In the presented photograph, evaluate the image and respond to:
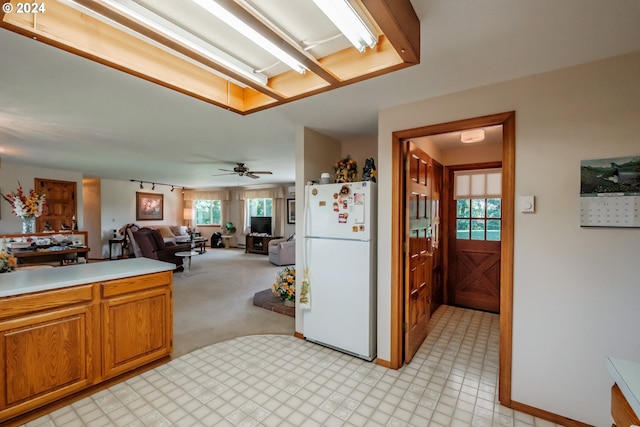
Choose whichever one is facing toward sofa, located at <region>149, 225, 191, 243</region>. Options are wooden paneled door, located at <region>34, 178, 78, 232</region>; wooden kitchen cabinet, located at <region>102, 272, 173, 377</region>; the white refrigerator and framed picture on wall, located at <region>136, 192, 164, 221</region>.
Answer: the framed picture on wall

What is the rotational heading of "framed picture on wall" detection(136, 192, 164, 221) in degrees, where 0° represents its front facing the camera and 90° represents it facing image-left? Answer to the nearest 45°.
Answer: approximately 315°

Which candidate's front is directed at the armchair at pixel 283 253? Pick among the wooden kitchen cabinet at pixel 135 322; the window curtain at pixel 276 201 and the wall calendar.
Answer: the window curtain

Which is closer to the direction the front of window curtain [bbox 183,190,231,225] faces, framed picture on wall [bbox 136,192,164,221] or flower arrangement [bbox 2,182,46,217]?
the flower arrangement

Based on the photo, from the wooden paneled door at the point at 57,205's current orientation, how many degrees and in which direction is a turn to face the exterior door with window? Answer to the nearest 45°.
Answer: approximately 45° to its left

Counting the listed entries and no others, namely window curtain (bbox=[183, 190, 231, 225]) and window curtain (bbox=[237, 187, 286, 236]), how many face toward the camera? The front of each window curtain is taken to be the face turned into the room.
2

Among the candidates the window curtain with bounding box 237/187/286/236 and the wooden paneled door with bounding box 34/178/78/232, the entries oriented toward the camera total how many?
2

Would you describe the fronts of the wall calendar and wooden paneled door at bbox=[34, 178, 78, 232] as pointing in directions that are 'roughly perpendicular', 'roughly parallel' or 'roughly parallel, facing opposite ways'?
roughly perpendicular

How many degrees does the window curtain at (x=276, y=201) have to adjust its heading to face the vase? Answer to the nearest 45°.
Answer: approximately 45° to its right
